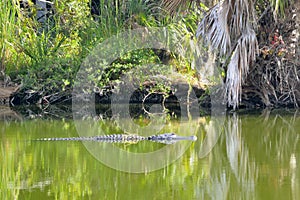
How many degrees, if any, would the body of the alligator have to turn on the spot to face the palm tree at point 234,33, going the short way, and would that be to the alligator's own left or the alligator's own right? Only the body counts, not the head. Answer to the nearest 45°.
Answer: approximately 45° to the alligator's own left

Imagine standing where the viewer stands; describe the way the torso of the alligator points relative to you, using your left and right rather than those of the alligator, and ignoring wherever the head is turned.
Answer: facing to the right of the viewer
